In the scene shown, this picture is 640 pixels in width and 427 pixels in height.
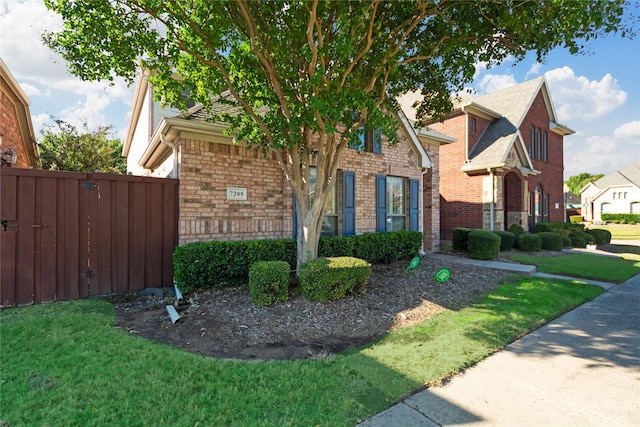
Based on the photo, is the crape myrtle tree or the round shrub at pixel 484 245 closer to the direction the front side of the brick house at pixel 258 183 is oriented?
the crape myrtle tree

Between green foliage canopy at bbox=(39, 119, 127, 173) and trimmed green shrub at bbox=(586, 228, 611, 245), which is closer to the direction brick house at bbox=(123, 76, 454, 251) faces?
the trimmed green shrub

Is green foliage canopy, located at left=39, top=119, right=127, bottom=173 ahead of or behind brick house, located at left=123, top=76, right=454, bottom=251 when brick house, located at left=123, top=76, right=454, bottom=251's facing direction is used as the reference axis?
behind

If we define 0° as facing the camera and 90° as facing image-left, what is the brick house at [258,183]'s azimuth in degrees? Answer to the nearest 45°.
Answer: approximately 315°

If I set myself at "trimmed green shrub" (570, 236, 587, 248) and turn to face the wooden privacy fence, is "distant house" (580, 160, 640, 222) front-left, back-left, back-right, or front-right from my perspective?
back-right

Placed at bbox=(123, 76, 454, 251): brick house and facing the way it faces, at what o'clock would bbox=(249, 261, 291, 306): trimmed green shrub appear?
The trimmed green shrub is roughly at 1 o'clock from the brick house.

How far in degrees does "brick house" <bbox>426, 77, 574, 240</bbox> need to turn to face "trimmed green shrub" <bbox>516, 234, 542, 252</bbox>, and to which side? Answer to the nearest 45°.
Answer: approximately 45° to its right

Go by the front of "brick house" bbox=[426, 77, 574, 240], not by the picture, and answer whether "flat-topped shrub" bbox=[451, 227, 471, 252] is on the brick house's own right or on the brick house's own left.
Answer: on the brick house's own right

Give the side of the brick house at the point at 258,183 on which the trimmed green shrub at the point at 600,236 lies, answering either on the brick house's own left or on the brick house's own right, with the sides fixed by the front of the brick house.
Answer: on the brick house's own left

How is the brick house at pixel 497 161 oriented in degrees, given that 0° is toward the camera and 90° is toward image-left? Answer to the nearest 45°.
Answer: approximately 315°

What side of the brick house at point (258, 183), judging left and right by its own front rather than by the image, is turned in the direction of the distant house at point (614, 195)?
left
